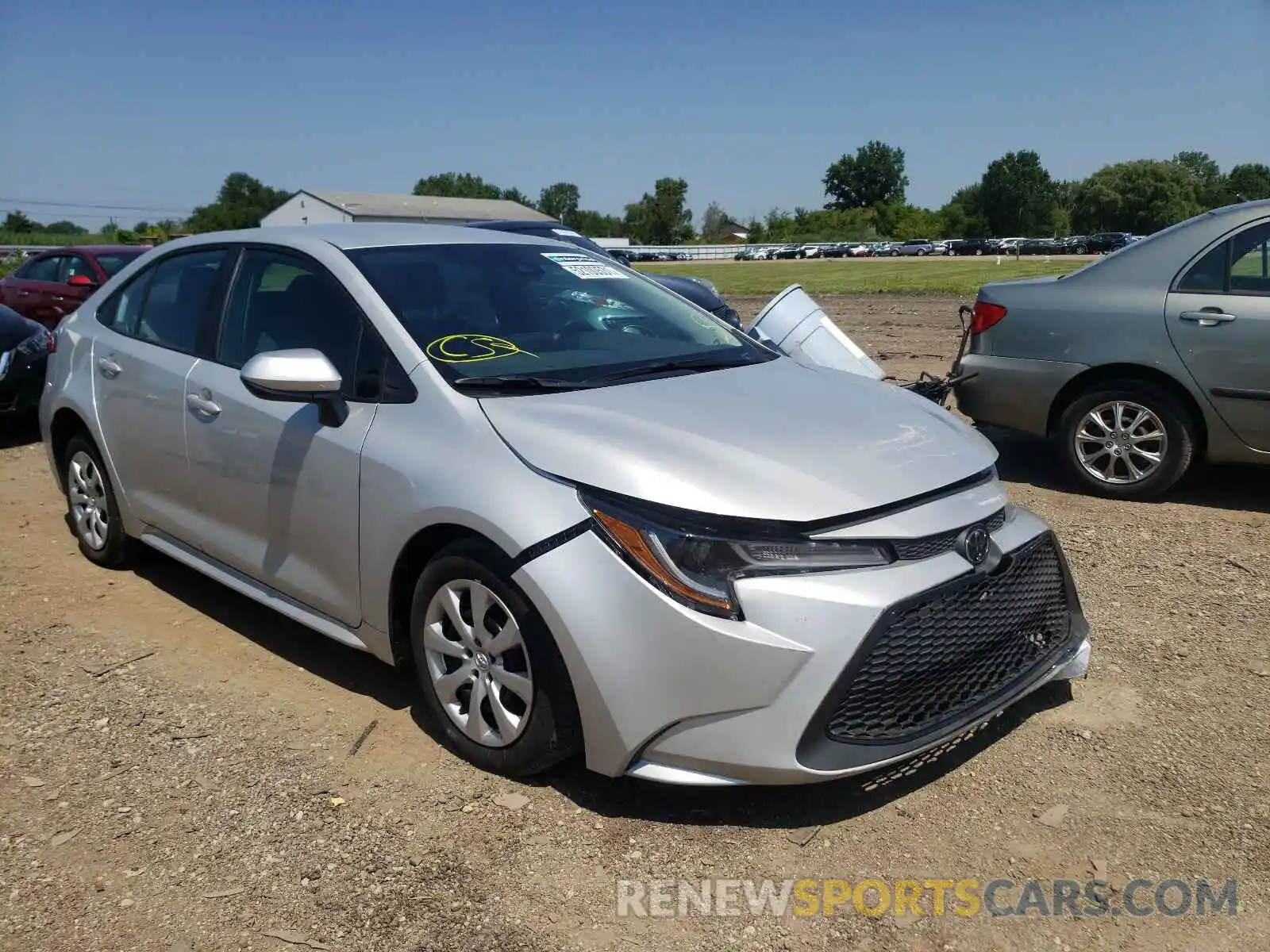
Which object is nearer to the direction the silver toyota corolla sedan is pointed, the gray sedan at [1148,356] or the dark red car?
the gray sedan

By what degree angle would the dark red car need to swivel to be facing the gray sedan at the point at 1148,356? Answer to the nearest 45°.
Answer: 0° — it already faces it

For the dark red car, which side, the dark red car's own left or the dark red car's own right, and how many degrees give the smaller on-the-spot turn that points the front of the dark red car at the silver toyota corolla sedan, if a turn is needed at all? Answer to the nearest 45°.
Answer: approximately 45° to the dark red car's own right

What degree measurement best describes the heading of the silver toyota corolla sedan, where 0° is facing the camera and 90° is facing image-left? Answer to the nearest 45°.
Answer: approximately 315°

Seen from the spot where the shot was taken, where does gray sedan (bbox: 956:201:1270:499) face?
facing to the right of the viewer

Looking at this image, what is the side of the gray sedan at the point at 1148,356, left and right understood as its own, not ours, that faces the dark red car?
back

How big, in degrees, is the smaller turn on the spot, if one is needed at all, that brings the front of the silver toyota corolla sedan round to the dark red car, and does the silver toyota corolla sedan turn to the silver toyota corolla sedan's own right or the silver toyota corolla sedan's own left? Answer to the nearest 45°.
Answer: approximately 180°

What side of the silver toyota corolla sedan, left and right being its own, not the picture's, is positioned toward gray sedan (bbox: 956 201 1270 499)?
left

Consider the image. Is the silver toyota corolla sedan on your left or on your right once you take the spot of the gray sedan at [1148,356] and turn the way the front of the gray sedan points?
on your right
